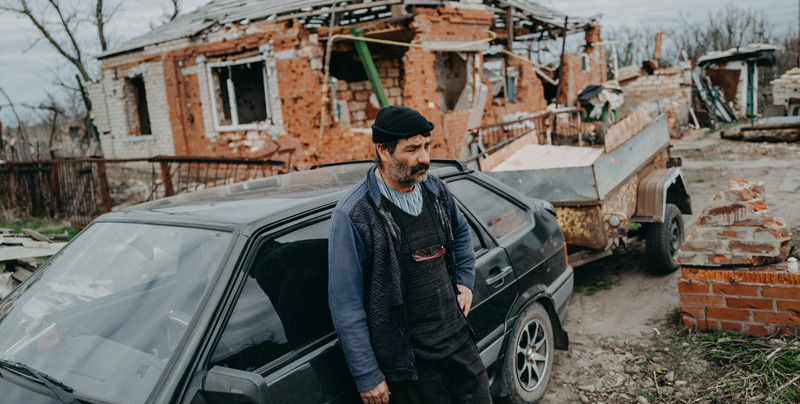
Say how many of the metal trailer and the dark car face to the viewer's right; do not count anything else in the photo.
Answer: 0

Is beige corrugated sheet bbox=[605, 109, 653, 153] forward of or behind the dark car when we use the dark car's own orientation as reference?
behind

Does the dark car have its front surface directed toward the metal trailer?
no

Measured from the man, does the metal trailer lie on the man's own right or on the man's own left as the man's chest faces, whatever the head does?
on the man's own left

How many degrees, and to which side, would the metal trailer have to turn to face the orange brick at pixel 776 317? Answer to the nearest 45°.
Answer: approximately 90° to its left

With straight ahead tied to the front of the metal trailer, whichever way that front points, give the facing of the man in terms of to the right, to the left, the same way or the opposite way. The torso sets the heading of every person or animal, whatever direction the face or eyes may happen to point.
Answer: to the left

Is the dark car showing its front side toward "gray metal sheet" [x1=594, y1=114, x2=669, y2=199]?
no

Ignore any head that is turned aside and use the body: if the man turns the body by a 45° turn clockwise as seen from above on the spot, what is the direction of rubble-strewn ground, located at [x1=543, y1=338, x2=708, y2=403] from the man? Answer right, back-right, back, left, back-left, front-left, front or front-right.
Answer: back-left

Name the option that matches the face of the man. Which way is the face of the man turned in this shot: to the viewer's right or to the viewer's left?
to the viewer's right

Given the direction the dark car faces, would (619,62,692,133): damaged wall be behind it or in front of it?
behind

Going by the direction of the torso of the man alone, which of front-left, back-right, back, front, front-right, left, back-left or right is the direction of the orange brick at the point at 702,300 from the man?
left

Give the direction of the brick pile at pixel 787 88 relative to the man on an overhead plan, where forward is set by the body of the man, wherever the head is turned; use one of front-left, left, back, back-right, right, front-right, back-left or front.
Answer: left

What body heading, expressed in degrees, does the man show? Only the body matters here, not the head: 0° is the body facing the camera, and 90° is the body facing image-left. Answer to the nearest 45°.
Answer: approximately 315°

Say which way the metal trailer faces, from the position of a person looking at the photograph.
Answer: facing the viewer and to the left of the viewer
